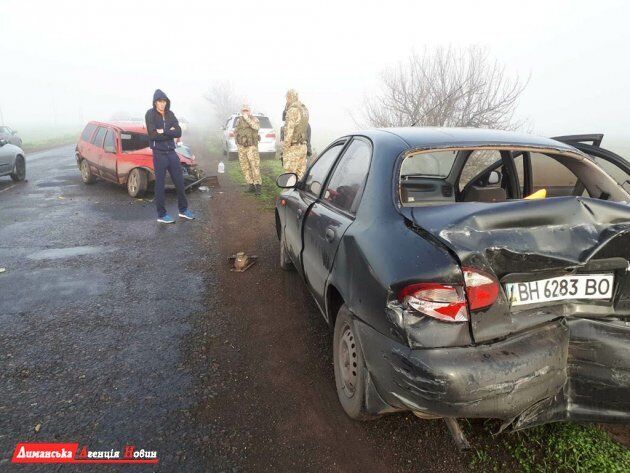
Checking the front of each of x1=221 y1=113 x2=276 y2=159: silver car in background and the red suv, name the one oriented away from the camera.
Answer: the silver car in background

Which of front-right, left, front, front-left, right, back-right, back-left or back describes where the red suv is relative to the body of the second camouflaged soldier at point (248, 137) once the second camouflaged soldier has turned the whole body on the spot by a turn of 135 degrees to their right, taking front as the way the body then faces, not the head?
front-left

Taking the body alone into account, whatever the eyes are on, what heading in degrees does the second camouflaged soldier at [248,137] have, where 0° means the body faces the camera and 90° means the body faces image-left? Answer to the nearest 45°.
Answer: approximately 0°

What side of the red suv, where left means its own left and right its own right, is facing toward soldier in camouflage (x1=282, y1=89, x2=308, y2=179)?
front

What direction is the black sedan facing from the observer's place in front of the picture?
facing away from the viewer and to the left of the viewer

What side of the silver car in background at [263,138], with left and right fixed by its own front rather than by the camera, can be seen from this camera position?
back

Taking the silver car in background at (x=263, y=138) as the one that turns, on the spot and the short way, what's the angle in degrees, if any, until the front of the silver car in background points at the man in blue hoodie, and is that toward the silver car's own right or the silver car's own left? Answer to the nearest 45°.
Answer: approximately 180°

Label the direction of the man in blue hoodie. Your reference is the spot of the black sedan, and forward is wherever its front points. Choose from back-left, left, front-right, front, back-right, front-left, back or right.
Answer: front
